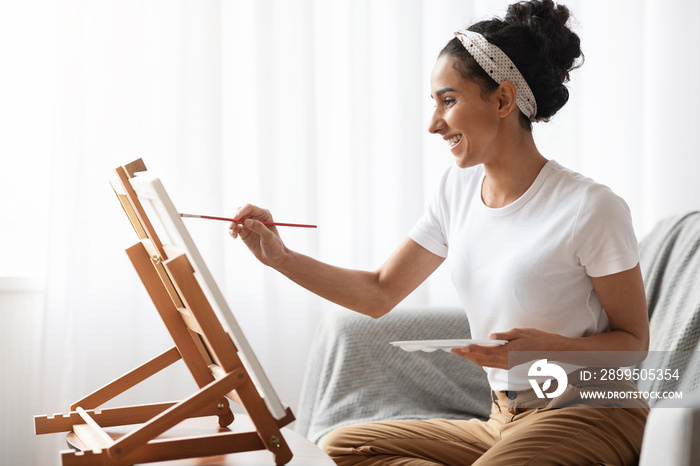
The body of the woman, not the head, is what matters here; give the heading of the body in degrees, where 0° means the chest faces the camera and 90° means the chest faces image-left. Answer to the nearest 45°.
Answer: approximately 45°

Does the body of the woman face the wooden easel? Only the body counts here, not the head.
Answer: yes

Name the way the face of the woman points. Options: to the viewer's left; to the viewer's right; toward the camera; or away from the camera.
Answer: to the viewer's left

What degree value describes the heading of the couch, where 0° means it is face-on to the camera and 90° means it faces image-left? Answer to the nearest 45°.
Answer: approximately 90°
